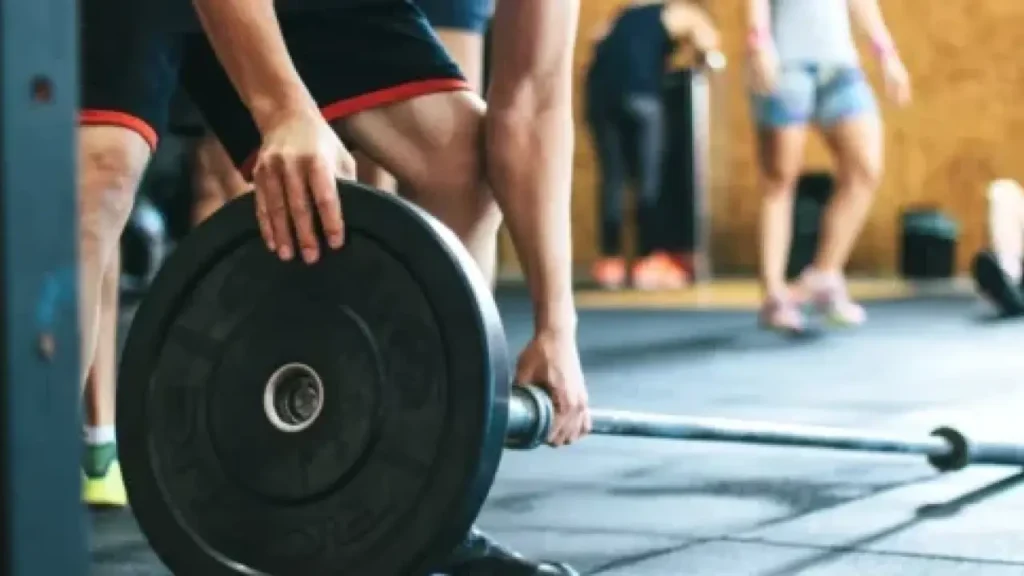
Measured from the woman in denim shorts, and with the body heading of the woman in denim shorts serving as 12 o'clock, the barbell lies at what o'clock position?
The barbell is roughly at 12 o'clock from the woman in denim shorts.

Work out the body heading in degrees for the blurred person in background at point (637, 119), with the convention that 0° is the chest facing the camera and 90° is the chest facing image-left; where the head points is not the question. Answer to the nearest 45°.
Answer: approximately 315°

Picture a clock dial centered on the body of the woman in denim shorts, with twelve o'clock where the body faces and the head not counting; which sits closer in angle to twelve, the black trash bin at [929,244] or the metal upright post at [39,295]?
the metal upright post

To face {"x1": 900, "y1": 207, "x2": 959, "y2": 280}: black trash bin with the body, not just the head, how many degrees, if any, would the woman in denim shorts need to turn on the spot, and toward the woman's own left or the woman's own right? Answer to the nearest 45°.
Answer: approximately 180°

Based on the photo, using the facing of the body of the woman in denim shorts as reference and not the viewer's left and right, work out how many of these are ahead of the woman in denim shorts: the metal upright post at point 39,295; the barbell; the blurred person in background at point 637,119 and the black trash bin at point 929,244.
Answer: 2

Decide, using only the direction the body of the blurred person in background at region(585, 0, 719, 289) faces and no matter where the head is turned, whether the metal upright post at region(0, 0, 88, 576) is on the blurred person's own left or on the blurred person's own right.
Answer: on the blurred person's own right

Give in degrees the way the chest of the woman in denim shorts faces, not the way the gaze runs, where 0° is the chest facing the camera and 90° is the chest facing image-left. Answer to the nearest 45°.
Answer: approximately 0°
